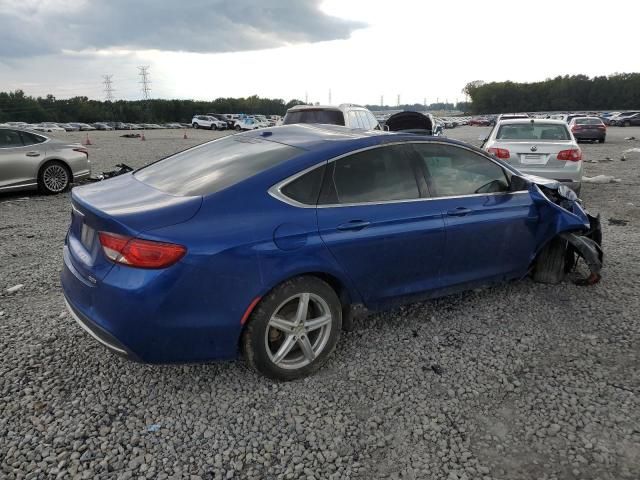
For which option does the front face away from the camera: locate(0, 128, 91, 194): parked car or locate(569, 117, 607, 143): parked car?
locate(569, 117, 607, 143): parked car

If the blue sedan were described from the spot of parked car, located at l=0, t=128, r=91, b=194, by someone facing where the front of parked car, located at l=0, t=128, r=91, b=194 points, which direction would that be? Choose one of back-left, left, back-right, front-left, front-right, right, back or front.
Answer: left

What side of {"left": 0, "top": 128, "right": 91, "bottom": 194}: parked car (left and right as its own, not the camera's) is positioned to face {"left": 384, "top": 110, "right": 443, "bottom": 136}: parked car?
back

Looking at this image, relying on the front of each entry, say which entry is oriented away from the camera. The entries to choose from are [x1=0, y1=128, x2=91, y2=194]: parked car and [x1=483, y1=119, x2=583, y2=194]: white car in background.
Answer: the white car in background

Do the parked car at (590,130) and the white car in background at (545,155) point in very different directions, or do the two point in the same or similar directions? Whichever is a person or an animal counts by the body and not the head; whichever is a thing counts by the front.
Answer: same or similar directions

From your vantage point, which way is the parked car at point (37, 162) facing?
to the viewer's left

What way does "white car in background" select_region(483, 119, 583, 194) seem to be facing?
away from the camera

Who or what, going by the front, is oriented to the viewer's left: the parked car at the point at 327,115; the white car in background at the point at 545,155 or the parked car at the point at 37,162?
the parked car at the point at 37,162

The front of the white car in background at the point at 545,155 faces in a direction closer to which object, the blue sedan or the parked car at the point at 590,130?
the parked car

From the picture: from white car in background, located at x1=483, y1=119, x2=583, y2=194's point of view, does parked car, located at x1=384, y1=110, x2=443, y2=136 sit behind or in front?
in front

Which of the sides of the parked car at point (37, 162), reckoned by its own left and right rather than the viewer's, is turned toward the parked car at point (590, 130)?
back

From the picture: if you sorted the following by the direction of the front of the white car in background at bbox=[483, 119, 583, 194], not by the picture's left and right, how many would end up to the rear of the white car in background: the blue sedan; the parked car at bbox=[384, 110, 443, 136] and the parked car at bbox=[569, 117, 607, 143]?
1

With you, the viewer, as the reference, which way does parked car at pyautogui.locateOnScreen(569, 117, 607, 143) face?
facing away from the viewer

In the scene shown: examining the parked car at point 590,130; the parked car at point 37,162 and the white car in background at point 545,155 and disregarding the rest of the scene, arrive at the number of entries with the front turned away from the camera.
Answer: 2

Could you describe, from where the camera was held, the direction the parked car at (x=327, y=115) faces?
facing away from the viewer and to the right of the viewer

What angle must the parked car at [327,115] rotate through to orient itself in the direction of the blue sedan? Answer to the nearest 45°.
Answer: approximately 135° to its right
